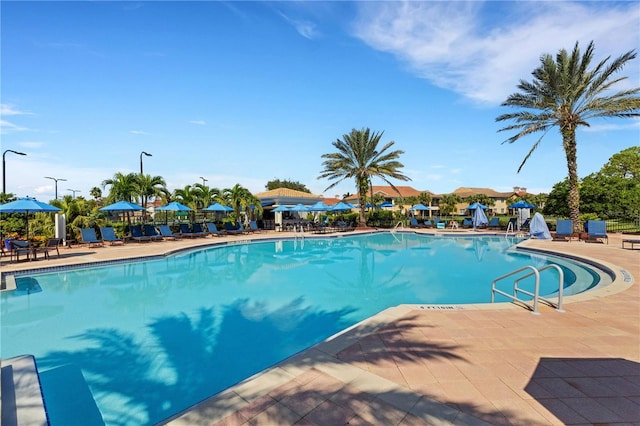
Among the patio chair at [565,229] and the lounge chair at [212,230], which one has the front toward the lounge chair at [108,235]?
the patio chair

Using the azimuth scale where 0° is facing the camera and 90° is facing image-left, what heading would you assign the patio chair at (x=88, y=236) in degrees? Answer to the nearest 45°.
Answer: approximately 315°

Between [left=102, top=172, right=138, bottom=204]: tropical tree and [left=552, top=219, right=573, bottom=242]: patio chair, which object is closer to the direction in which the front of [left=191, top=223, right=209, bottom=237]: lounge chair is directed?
the patio chair

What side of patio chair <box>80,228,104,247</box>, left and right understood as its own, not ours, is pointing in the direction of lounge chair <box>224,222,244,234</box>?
left

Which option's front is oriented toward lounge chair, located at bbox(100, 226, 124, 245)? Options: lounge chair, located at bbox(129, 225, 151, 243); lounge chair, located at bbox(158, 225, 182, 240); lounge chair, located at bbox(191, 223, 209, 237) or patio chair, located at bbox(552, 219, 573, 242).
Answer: the patio chair

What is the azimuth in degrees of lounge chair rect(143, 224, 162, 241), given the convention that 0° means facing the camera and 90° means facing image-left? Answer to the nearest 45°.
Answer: approximately 315°

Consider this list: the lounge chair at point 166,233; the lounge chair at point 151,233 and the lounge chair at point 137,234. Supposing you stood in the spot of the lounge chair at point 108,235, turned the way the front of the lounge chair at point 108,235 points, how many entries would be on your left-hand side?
3

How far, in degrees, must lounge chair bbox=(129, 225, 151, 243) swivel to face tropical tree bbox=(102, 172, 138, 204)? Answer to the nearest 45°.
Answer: approximately 135° to its left
